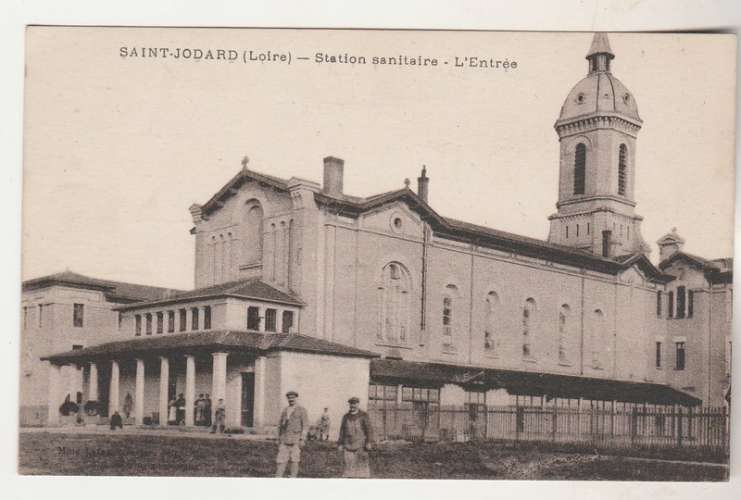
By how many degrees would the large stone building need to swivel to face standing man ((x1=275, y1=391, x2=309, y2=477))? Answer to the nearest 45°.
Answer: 0° — it already faces them

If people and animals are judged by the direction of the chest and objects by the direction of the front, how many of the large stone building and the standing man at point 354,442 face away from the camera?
0

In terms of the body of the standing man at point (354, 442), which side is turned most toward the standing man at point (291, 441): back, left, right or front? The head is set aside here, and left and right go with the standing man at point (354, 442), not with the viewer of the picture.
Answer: right

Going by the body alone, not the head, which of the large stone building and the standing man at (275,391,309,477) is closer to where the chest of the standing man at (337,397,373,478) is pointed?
the standing man

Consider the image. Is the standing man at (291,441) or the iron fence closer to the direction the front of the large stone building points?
the standing man

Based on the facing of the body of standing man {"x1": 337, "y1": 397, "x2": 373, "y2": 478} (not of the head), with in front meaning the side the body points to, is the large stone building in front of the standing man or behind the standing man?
behind

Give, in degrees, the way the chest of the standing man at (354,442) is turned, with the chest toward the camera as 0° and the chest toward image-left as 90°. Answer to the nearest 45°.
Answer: approximately 0°
